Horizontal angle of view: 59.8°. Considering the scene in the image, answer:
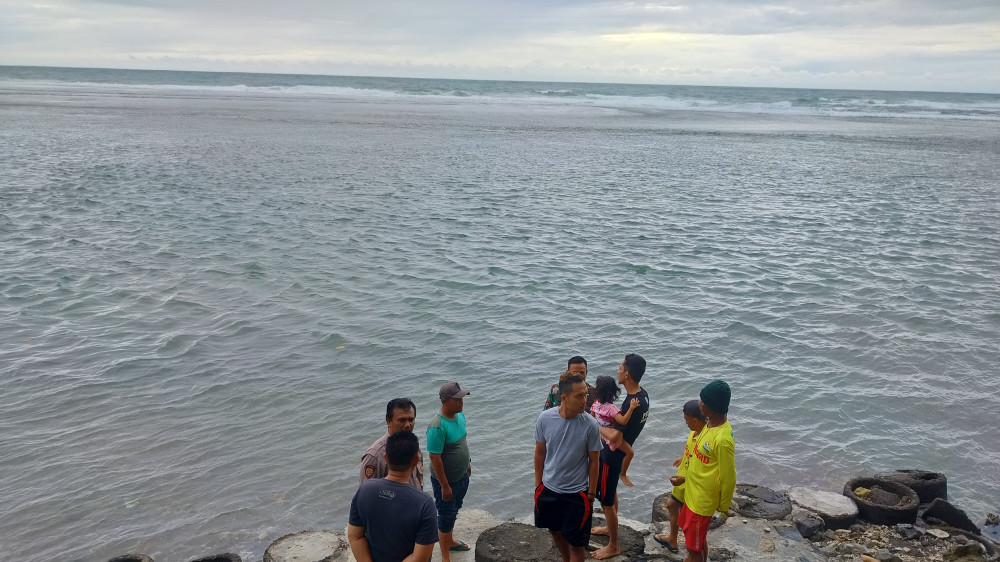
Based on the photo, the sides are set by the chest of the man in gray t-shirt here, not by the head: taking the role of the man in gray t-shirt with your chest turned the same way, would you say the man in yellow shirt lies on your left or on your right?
on your left

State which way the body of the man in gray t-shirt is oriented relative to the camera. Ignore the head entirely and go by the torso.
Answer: toward the camera

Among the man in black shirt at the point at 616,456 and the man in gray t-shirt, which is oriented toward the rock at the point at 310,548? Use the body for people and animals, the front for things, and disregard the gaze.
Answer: the man in black shirt

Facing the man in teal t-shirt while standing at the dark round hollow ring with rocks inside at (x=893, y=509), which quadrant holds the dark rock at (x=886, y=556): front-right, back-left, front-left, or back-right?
front-left

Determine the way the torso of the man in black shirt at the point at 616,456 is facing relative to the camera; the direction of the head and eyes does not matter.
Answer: to the viewer's left

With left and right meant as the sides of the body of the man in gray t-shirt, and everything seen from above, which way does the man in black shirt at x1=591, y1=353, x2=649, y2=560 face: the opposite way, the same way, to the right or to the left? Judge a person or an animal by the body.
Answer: to the right

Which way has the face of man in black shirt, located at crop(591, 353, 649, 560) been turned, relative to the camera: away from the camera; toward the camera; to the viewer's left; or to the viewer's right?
to the viewer's left

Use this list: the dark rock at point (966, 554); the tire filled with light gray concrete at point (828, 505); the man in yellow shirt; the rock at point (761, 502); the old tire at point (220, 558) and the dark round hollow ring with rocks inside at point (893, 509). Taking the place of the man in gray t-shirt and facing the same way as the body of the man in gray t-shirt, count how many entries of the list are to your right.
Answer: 1

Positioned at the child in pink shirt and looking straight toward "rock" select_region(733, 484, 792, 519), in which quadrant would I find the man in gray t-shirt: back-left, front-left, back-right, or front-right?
back-right

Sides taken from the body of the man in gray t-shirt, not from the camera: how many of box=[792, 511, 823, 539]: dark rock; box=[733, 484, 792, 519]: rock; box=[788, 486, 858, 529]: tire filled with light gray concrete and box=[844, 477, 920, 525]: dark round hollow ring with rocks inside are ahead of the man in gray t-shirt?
0

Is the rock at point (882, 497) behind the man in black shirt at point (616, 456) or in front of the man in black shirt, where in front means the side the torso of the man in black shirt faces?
behind

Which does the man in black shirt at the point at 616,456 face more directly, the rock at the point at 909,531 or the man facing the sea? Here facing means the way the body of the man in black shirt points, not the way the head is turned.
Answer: the man facing the sea

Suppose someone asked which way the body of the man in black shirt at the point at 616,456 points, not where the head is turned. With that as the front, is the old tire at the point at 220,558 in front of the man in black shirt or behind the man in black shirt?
in front

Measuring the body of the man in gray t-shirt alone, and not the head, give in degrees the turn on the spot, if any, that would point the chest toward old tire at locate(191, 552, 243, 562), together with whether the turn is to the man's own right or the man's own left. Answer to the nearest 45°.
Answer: approximately 90° to the man's own right

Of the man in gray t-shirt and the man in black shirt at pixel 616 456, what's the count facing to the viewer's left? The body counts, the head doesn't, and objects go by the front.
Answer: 1

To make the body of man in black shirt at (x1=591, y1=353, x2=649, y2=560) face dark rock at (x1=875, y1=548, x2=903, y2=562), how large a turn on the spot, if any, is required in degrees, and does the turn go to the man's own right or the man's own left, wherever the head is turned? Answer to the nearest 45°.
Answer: approximately 180°

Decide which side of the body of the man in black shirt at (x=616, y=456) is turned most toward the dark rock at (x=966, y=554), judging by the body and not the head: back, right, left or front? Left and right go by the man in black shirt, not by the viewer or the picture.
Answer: back
